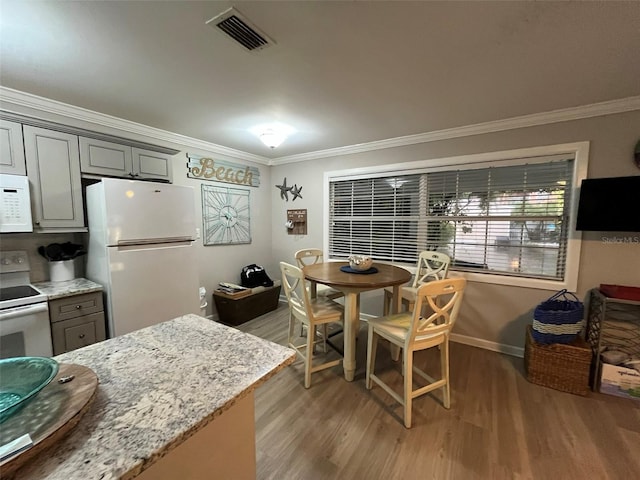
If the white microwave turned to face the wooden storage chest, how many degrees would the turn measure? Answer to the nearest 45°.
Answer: approximately 90° to its left

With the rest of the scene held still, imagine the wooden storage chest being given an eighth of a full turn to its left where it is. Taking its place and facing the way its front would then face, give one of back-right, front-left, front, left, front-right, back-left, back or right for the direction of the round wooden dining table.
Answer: front-right

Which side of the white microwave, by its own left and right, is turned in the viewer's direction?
front

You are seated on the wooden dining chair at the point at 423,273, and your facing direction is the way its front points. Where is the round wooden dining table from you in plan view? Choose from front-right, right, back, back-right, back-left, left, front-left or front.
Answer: front

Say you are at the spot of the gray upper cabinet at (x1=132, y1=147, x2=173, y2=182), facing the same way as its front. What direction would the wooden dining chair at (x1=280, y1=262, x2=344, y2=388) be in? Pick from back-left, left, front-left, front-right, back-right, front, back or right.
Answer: front

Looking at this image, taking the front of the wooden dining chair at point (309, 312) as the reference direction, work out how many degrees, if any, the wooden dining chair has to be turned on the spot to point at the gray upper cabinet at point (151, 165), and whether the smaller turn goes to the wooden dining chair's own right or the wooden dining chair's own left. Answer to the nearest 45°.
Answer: approximately 135° to the wooden dining chair's own left

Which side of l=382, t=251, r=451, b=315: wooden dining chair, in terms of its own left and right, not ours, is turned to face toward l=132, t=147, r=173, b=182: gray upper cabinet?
front

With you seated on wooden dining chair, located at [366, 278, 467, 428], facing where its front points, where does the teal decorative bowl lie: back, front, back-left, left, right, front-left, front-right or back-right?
left

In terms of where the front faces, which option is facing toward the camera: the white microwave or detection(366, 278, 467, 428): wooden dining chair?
the white microwave

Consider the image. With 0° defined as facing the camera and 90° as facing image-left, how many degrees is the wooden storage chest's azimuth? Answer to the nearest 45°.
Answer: approximately 315°

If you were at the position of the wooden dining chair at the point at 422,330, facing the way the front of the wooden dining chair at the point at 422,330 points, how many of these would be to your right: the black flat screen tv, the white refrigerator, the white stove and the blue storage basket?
2

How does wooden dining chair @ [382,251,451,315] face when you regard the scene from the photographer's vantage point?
facing the viewer and to the left of the viewer

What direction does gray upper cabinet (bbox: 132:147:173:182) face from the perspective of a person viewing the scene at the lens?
facing the viewer and to the right of the viewer

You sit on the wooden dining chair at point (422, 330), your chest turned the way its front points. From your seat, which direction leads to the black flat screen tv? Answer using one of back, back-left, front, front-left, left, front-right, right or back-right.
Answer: right
